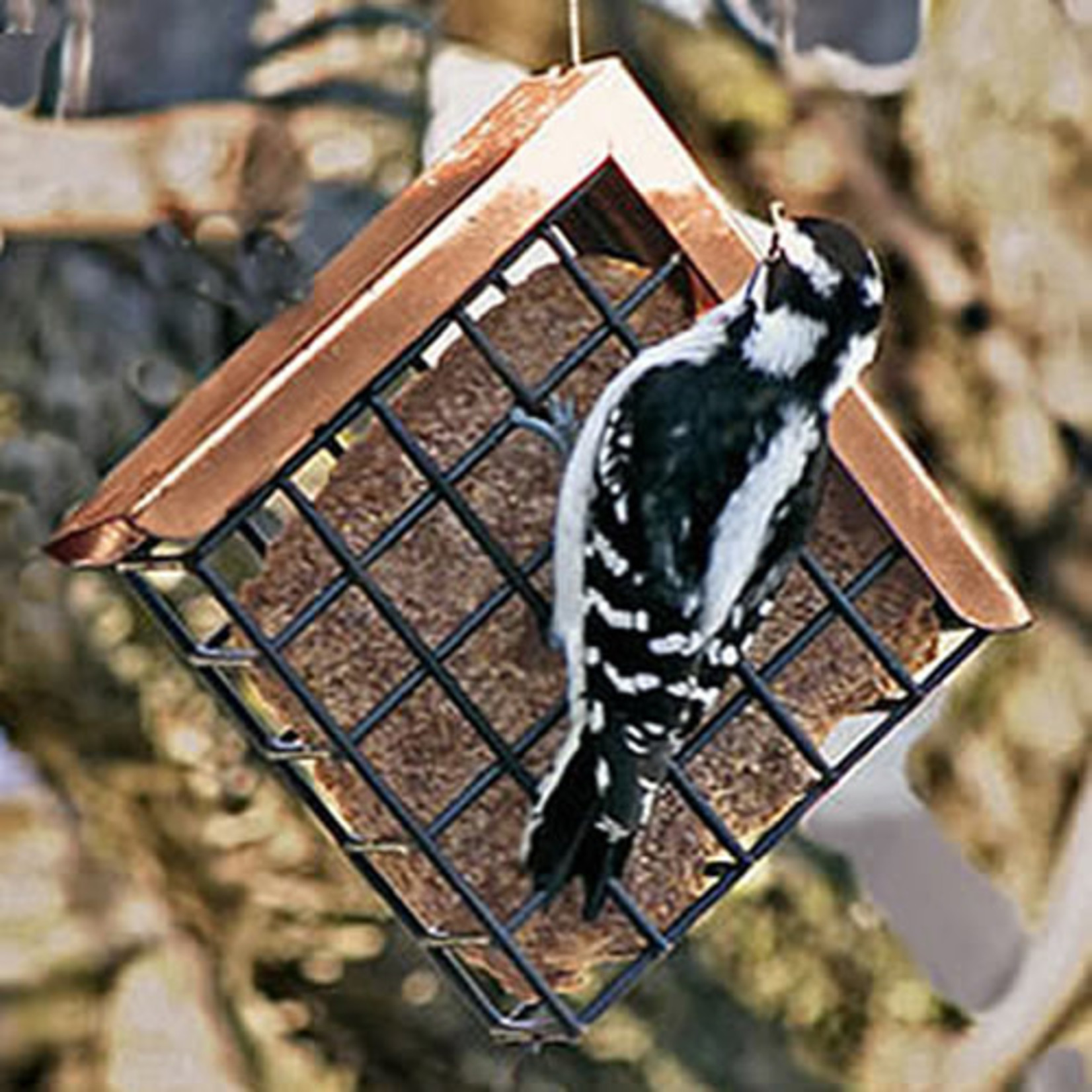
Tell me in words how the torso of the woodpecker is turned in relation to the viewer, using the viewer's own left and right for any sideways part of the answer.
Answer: facing away from the viewer and to the left of the viewer
